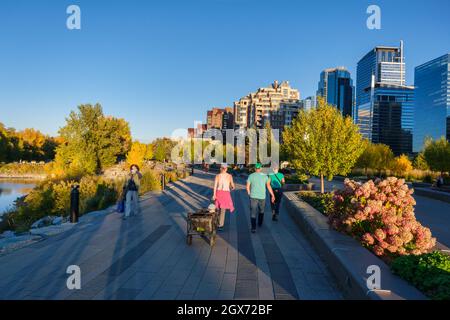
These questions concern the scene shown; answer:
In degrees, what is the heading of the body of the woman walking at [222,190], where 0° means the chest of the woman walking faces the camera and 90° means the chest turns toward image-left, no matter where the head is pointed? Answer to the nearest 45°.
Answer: approximately 180°

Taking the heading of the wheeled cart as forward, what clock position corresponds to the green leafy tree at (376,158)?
The green leafy tree is roughly at 1 o'clock from the wheeled cart.

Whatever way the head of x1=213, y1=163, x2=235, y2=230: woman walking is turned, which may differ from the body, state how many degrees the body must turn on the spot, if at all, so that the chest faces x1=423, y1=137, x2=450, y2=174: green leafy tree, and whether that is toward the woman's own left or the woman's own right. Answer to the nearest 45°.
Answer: approximately 45° to the woman's own right

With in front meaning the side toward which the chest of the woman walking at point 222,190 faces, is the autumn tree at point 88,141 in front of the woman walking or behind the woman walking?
in front

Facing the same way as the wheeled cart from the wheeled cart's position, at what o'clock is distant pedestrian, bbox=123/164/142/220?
The distant pedestrian is roughly at 11 o'clock from the wheeled cart.

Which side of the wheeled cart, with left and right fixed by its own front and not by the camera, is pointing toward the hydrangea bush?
right

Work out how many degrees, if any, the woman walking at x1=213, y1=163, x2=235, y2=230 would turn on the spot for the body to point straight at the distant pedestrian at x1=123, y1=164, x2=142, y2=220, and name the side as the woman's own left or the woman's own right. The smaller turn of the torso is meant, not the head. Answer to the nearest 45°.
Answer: approximately 45° to the woman's own left

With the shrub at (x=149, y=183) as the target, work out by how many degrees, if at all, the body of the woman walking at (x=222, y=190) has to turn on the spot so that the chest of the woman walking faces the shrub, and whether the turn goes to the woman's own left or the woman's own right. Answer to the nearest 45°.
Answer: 0° — they already face it

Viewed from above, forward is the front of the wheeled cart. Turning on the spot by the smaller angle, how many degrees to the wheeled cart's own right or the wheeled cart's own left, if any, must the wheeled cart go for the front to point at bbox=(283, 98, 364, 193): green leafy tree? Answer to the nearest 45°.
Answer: approximately 45° to the wheeled cart's own right

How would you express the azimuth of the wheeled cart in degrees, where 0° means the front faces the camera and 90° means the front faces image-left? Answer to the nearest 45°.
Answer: approximately 180°

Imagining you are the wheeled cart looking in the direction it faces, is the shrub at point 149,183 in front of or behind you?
in front
